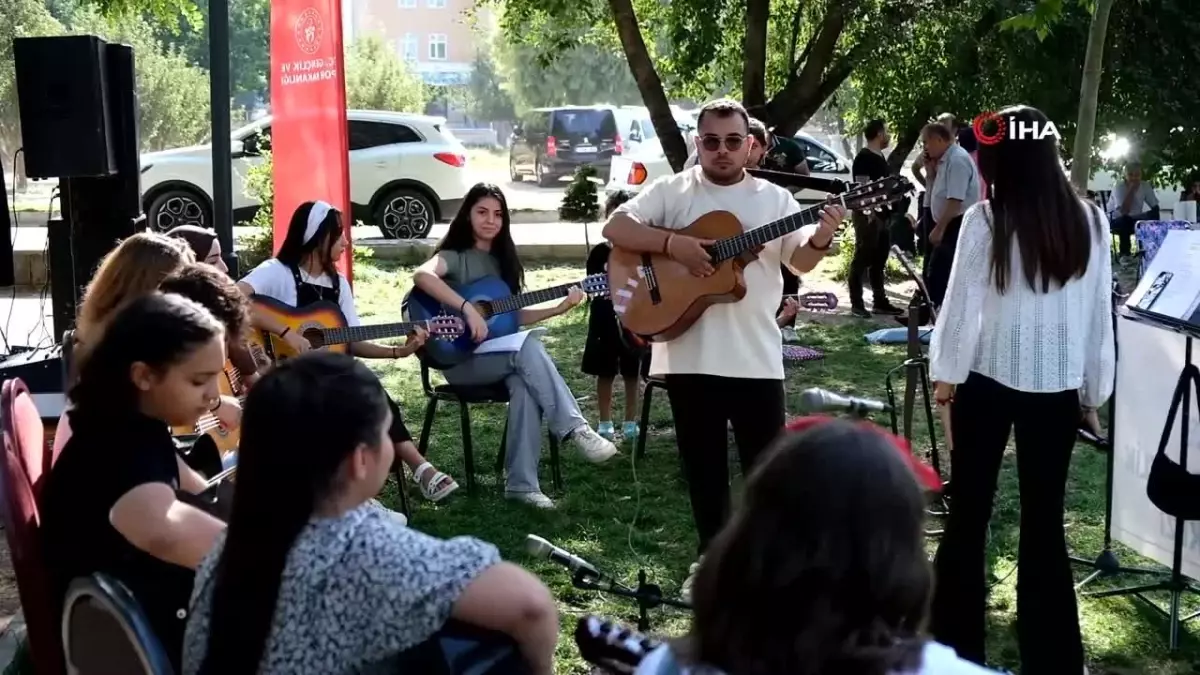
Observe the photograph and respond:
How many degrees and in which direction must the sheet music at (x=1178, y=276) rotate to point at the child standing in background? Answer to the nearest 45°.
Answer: approximately 90° to its right

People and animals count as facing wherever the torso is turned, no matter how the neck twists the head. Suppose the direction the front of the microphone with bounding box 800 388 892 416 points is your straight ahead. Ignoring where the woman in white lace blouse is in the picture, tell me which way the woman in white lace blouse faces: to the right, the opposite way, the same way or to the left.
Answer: to the right

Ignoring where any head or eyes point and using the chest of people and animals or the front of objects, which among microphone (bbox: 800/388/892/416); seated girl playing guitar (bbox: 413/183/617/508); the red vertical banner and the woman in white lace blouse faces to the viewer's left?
the microphone

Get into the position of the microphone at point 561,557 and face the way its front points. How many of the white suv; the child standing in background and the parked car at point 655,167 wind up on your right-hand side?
3

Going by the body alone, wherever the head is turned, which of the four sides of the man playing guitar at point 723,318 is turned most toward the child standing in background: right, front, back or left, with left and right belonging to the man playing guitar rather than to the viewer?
back

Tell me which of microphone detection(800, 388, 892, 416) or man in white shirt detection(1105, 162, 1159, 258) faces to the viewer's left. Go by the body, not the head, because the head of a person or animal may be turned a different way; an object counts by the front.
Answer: the microphone

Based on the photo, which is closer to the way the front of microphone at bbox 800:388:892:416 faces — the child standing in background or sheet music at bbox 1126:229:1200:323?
the child standing in background

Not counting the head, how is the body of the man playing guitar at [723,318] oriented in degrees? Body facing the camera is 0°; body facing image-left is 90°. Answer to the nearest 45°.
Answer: approximately 0°

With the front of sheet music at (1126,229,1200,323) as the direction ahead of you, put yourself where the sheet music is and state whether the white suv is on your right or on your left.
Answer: on your right

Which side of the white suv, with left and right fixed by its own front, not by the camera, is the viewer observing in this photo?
left

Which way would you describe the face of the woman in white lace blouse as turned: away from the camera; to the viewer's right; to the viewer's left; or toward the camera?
away from the camera
